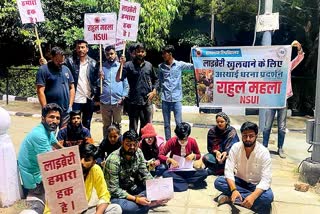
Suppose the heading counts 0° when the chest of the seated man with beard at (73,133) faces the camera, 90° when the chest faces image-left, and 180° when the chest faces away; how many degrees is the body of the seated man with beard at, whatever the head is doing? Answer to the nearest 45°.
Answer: approximately 0°

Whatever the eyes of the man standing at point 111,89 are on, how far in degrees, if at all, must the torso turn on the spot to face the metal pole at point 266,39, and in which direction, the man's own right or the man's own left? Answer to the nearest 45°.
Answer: approximately 135° to the man's own left

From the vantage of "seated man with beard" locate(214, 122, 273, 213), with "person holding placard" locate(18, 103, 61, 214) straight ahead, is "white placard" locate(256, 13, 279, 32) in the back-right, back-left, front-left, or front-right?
back-right

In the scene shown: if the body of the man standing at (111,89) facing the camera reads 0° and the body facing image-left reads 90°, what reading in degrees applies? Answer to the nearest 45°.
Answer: approximately 0°

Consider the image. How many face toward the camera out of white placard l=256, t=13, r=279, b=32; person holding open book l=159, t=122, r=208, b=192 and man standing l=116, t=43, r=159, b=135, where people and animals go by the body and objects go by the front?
3

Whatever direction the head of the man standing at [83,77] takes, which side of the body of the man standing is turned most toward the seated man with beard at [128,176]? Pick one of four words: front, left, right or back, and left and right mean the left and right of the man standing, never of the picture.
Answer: front

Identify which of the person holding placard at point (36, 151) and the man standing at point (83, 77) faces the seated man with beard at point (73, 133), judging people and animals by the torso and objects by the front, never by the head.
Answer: the man standing

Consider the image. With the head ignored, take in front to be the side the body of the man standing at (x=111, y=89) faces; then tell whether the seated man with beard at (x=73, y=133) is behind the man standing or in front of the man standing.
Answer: in front

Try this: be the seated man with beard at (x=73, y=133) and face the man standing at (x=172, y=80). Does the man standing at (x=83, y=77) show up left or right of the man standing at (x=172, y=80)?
left

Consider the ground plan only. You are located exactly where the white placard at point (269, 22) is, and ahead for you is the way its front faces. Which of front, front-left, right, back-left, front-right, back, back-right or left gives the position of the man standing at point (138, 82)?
front-right

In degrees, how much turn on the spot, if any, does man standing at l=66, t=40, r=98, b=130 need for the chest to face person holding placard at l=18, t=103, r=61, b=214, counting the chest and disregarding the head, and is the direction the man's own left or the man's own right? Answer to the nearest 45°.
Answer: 0° — they already face them
